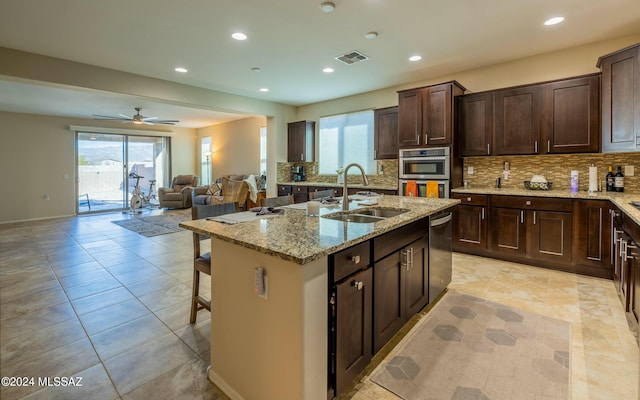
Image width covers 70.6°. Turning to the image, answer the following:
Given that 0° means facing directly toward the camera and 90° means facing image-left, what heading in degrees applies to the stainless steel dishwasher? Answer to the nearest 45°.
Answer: approximately 315°

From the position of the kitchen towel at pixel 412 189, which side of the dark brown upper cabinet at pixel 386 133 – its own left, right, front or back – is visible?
left

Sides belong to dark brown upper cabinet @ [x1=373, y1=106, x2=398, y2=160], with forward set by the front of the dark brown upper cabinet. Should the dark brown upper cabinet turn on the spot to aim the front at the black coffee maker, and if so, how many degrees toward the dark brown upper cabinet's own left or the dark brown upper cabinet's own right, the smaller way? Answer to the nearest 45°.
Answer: approximately 90° to the dark brown upper cabinet's own right

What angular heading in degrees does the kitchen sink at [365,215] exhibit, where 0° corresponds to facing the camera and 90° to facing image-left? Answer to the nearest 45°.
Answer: approximately 315°

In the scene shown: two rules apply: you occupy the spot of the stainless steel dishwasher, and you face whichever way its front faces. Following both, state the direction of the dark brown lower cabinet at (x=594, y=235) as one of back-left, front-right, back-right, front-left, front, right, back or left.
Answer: left

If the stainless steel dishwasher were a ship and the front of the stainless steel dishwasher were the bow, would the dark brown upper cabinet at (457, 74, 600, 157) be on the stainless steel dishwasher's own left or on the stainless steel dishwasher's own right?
on the stainless steel dishwasher's own left

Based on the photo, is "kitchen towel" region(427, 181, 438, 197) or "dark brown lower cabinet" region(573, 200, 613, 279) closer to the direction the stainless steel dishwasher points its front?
the dark brown lower cabinet

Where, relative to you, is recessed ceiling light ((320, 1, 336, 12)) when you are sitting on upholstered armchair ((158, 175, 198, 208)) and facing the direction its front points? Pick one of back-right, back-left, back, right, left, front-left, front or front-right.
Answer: front-left

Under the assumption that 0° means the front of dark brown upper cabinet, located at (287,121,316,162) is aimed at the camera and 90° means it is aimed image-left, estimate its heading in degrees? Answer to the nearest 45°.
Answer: approximately 45°

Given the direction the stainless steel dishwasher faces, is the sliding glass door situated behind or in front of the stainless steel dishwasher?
behind

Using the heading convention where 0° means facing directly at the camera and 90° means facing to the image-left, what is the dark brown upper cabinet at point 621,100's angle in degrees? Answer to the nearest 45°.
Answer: approximately 45°
